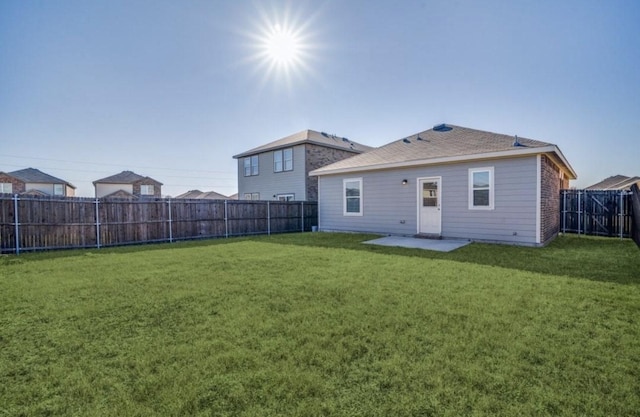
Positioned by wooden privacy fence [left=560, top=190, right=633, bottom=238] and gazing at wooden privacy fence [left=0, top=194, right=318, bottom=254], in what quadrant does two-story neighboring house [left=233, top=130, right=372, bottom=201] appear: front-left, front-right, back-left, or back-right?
front-right

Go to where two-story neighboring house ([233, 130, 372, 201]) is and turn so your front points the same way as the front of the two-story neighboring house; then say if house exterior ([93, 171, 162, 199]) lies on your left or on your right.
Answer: on your left

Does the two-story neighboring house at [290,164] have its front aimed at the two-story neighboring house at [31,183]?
no

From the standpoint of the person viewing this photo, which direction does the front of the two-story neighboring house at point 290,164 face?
facing away from the viewer and to the right of the viewer

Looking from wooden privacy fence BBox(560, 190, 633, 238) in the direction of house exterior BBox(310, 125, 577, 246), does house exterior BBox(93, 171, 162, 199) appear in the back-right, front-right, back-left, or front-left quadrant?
front-right

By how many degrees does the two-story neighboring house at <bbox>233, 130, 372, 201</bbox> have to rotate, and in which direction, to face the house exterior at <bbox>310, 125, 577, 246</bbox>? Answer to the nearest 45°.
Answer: approximately 90° to its right

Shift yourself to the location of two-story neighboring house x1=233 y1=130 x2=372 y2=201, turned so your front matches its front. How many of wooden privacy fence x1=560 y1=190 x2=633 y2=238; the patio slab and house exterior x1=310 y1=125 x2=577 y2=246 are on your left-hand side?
0

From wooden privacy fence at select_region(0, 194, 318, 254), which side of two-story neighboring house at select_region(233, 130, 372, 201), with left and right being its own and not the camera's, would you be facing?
back

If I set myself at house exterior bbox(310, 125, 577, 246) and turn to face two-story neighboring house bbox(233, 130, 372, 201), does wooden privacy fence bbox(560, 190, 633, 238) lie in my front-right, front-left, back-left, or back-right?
back-right

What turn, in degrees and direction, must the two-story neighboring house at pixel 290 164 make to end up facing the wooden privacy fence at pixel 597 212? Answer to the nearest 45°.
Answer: approximately 90° to its right

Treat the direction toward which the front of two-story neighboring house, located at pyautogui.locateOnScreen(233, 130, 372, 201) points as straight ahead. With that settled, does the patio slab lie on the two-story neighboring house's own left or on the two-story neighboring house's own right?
on the two-story neighboring house's own right
